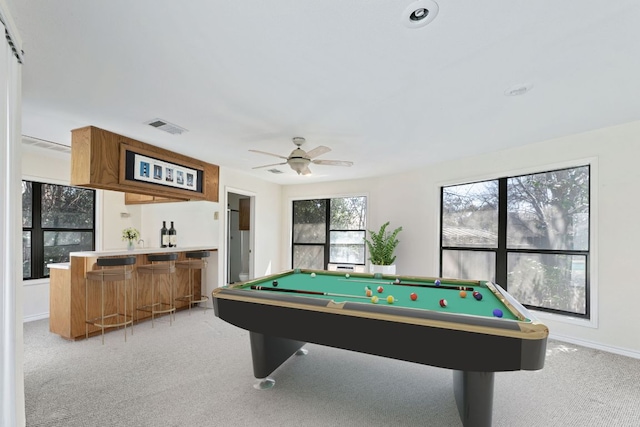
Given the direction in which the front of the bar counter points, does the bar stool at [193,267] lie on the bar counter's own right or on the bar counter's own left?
on the bar counter's own left

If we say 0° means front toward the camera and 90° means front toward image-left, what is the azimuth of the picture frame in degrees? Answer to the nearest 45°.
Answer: approximately 315°
